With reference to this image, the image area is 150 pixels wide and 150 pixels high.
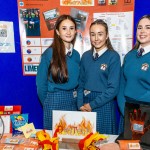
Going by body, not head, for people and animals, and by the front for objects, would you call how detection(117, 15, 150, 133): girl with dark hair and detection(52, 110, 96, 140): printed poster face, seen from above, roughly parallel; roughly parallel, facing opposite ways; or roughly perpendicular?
roughly parallel

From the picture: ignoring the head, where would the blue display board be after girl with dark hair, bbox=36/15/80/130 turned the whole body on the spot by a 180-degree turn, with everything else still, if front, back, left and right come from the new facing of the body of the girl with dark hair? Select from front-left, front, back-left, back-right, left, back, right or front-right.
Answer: front

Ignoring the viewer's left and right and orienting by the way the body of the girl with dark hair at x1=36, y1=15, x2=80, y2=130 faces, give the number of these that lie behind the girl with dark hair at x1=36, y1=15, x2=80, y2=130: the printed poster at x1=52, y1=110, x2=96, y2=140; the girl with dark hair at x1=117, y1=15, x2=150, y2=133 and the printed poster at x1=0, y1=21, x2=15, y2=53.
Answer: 1

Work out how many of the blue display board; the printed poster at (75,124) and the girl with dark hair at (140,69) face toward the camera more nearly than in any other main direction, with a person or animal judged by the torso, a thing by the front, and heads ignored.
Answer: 3

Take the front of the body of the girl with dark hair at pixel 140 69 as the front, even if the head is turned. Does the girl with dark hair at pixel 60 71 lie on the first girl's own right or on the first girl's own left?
on the first girl's own right

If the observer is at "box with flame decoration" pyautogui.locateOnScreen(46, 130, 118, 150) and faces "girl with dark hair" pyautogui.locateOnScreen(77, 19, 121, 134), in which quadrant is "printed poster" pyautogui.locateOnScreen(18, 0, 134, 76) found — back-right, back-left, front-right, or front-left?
front-left

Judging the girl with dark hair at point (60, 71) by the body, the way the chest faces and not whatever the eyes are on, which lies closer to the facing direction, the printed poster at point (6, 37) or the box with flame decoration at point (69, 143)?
the box with flame decoration

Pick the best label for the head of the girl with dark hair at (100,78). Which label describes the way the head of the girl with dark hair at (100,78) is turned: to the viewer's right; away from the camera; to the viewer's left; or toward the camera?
toward the camera

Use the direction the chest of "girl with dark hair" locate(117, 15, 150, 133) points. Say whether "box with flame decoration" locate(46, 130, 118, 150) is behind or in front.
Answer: in front

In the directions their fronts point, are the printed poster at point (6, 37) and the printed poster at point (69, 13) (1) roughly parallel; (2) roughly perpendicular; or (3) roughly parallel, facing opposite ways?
roughly parallel

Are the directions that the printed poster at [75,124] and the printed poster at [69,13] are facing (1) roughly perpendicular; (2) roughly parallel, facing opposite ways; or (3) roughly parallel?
roughly parallel

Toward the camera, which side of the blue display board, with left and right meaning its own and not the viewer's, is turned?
front

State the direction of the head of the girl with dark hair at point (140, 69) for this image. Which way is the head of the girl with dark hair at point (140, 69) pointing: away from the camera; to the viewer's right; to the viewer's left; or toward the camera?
toward the camera

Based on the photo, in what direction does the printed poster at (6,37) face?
toward the camera

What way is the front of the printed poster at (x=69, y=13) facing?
toward the camera

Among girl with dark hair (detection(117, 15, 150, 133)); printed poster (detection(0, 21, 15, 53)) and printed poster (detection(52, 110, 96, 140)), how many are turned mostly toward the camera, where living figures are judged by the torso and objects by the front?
3

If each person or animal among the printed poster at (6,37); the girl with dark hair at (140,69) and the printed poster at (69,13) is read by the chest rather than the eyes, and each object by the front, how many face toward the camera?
3

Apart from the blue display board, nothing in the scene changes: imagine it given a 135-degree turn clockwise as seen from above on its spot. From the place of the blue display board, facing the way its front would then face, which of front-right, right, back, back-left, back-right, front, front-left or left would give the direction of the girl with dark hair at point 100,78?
back

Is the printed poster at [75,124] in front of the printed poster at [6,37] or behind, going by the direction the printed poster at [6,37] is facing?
in front
